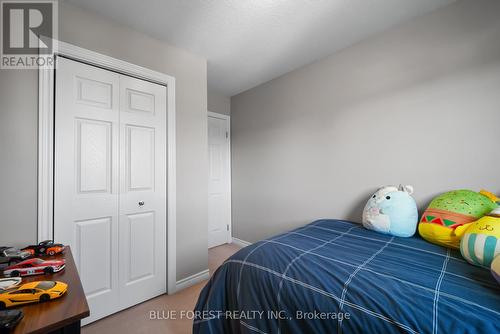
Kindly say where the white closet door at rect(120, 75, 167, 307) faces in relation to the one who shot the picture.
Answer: facing the viewer and to the right of the viewer

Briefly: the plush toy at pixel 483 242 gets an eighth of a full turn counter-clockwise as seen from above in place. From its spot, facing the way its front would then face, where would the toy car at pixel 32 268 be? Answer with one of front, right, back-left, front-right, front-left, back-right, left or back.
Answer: front-right

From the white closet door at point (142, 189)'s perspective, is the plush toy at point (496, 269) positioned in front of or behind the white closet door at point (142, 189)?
in front

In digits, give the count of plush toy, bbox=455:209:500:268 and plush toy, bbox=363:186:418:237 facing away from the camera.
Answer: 0

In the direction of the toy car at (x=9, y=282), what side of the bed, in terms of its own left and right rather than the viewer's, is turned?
front

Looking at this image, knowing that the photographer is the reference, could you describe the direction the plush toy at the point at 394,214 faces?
facing the viewer and to the left of the viewer

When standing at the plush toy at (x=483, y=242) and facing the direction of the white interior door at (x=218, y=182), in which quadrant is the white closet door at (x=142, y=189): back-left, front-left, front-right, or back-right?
front-left

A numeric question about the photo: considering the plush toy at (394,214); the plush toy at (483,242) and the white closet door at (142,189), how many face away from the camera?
0

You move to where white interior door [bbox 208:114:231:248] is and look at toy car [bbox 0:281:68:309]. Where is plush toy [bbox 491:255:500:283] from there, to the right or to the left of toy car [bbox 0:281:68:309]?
left

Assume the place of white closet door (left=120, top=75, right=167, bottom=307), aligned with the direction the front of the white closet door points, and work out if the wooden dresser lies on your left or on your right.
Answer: on your right

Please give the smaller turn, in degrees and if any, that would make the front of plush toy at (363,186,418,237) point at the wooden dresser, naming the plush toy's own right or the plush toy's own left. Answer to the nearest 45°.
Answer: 0° — it already faces it

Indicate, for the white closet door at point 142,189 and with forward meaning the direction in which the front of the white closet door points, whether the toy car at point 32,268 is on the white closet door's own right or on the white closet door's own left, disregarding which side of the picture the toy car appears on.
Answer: on the white closet door's own right

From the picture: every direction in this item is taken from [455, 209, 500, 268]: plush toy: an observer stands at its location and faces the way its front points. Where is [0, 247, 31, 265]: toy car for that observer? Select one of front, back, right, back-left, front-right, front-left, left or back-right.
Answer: front

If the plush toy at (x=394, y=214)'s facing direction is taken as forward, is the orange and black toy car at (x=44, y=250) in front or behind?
in front

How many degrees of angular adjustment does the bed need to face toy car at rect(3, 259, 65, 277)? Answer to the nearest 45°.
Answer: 0° — it already faces it

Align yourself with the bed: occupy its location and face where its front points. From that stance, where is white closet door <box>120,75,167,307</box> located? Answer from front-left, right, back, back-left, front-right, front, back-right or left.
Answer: front-right
